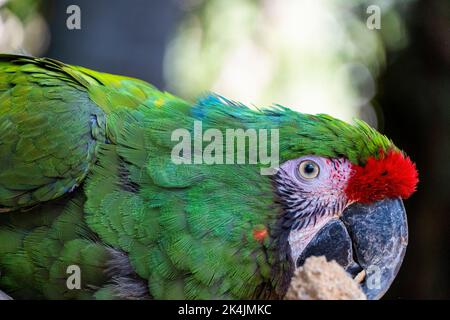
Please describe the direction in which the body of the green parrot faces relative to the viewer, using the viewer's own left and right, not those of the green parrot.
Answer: facing to the right of the viewer
